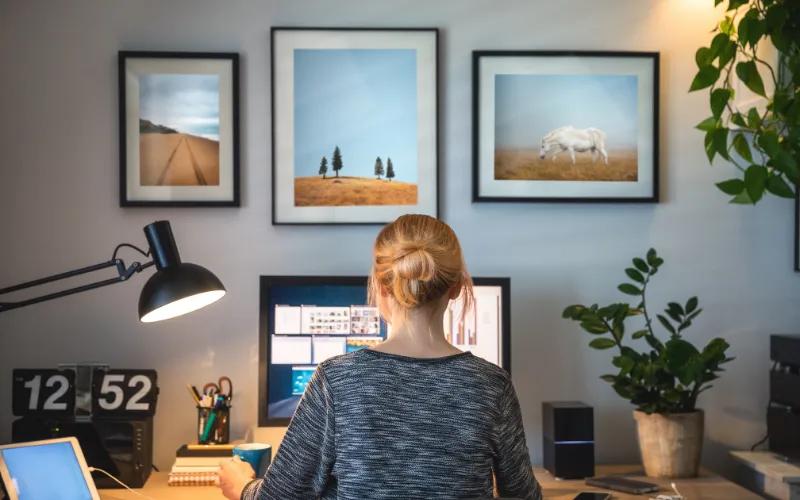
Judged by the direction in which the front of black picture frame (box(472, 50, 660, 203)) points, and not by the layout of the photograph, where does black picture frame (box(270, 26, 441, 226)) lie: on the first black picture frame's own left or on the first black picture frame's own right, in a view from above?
on the first black picture frame's own right

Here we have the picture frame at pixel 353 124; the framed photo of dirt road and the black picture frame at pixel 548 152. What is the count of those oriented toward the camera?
3

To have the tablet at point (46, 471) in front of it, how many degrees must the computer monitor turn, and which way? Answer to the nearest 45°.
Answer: approximately 45° to its right

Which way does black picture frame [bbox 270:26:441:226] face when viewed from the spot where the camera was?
facing the viewer

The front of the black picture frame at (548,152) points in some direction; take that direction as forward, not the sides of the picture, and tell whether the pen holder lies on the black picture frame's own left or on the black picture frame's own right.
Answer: on the black picture frame's own right

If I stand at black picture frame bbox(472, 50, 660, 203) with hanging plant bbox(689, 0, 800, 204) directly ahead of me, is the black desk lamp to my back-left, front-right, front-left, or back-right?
back-right

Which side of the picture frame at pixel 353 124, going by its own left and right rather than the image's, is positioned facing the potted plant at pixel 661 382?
left

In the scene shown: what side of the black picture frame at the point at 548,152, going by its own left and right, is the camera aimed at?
front

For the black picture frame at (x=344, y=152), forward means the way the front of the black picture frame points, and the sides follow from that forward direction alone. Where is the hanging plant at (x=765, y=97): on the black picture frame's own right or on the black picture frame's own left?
on the black picture frame's own left

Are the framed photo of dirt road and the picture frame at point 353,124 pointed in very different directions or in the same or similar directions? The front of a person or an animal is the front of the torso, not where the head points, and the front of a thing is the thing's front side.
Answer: same or similar directions

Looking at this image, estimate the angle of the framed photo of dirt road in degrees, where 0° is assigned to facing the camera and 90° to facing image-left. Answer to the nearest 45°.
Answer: approximately 0°

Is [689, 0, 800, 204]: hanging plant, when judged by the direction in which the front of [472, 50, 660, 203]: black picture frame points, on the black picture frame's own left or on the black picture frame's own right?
on the black picture frame's own left

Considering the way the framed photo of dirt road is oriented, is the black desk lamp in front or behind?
in front

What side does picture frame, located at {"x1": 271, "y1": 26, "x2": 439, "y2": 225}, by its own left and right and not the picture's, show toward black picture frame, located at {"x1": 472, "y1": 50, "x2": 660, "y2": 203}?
left

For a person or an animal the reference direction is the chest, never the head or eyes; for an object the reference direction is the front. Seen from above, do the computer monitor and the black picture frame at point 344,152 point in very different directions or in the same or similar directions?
same or similar directions
